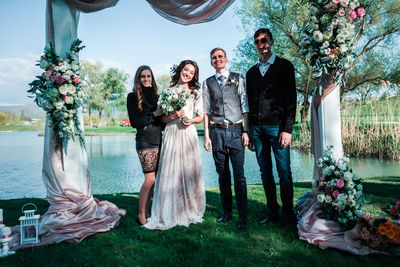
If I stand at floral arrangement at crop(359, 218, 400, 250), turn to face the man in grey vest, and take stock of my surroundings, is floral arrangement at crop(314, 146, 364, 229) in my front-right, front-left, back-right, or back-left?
front-right

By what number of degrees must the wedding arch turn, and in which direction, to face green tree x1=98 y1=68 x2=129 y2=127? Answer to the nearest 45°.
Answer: approximately 180°

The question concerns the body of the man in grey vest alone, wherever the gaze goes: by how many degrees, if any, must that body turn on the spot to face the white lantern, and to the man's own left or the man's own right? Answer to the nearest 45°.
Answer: approximately 90° to the man's own right

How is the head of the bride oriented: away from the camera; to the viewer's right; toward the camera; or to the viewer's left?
toward the camera

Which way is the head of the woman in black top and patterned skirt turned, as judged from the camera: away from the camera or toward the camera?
toward the camera

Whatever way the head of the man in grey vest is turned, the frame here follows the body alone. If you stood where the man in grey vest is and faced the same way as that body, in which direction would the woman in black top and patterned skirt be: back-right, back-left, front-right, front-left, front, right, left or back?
right

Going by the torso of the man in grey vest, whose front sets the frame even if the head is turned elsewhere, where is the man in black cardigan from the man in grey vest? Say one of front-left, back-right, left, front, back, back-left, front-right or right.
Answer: left

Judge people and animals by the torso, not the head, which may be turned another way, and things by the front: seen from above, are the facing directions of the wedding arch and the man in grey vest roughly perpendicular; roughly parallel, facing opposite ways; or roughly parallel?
roughly parallel

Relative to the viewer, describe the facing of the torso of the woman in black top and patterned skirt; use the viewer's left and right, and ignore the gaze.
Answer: facing the viewer and to the right of the viewer

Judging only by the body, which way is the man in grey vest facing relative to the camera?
toward the camera

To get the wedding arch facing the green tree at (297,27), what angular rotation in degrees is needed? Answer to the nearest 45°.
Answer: approximately 135° to its left

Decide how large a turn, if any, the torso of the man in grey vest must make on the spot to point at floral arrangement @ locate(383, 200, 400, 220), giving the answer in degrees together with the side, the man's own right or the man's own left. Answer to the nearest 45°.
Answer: approximately 90° to the man's own left

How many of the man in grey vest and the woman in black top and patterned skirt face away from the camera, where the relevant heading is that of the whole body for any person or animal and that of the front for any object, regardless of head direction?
0

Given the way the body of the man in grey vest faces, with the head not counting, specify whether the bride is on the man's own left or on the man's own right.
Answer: on the man's own right
